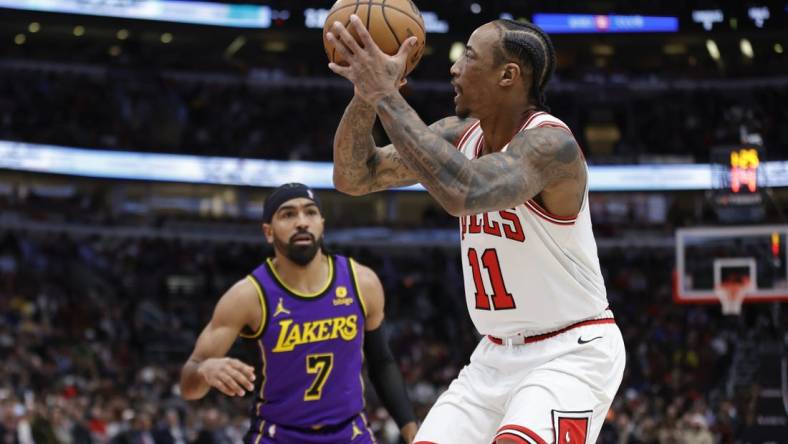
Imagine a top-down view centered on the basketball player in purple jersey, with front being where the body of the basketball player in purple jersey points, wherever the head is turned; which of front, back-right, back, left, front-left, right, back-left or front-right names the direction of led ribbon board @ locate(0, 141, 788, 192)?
back

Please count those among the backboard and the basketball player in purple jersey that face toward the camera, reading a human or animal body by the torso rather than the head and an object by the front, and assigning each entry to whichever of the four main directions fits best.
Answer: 2

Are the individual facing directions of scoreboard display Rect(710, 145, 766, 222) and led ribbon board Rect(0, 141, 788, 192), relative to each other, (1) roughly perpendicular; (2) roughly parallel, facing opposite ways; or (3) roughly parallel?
roughly parallel

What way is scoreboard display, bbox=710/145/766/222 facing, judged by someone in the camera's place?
facing the viewer

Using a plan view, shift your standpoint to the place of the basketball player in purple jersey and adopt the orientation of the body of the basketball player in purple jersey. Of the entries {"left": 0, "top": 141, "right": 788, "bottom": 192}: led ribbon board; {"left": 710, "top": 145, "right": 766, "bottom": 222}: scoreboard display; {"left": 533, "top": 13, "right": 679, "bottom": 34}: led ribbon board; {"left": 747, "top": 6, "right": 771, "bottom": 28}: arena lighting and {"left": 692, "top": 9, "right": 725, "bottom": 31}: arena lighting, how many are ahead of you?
0

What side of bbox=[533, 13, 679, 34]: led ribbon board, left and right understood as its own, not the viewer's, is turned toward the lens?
front

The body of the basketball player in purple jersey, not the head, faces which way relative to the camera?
toward the camera

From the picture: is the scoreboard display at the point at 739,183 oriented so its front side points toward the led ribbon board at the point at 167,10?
no

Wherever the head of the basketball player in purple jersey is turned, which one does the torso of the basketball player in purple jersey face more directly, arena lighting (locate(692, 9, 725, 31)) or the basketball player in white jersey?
the basketball player in white jersey

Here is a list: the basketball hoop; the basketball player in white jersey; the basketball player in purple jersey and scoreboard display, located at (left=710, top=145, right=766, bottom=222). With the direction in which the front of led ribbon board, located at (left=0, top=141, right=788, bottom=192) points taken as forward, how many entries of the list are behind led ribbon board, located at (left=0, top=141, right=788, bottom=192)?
0

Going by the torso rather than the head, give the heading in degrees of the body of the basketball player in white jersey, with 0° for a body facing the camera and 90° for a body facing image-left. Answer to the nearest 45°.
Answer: approximately 45°

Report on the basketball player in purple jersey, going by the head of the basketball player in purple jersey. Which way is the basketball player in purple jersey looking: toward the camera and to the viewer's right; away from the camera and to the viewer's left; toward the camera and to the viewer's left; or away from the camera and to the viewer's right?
toward the camera and to the viewer's right

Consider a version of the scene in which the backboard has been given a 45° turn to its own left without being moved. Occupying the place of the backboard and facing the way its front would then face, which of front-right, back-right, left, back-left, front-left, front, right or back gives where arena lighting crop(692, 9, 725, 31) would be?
back-left

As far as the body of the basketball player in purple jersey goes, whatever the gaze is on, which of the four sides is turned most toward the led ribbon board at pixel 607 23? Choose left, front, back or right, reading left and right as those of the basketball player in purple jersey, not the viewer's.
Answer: back

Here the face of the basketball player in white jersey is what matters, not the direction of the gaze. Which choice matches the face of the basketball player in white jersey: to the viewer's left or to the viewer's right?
to the viewer's left

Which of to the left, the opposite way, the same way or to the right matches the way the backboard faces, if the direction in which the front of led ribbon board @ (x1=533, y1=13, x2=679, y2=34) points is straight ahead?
the same way
